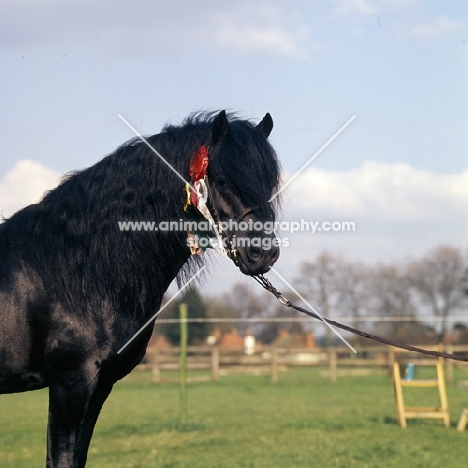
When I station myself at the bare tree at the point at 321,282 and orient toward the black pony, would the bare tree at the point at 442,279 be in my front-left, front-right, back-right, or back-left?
back-left

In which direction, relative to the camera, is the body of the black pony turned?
to the viewer's right

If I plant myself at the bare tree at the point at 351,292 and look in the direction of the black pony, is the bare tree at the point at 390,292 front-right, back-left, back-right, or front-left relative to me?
back-left

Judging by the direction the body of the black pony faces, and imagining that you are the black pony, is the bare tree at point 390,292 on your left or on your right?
on your left

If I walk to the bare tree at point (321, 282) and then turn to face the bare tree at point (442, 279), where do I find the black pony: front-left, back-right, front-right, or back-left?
back-right

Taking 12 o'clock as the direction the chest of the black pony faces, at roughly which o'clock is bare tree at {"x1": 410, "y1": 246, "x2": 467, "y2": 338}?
The bare tree is roughly at 10 o'clock from the black pony.

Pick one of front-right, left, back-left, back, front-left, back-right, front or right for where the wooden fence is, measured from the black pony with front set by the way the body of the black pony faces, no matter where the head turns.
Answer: left

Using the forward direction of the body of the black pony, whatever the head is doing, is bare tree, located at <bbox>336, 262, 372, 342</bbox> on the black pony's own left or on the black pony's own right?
on the black pony's own left

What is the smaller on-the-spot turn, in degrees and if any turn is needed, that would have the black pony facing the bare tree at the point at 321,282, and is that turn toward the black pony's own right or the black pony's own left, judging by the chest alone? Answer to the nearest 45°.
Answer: approximately 90° to the black pony's own left
